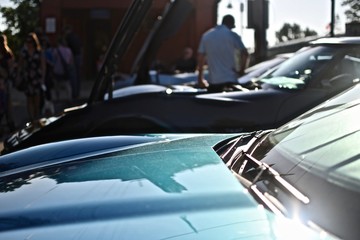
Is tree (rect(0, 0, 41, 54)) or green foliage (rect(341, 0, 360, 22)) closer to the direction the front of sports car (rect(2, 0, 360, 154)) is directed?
the tree

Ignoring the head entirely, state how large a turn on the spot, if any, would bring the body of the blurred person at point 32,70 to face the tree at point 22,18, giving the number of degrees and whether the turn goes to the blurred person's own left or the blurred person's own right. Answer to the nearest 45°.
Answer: approximately 180°

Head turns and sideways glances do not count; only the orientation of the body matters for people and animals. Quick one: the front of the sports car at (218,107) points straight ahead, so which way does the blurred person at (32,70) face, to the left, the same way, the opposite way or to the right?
to the left

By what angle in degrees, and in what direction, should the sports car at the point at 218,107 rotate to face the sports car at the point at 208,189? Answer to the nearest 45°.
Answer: approximately 90° to its left

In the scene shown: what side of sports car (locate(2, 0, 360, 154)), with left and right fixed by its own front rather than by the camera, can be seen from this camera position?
left

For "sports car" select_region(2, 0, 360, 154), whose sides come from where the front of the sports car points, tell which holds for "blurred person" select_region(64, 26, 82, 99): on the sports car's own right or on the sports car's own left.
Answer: on the sports car's own right

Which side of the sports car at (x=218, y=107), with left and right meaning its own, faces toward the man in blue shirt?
right

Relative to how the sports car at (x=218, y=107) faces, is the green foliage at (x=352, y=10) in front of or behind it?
behind

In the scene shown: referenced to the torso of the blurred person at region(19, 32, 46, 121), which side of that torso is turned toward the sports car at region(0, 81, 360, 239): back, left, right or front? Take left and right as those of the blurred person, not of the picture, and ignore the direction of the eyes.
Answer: front

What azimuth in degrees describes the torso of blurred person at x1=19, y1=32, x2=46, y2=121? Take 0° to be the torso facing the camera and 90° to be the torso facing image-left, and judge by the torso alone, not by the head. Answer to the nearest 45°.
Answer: approximately 0°
